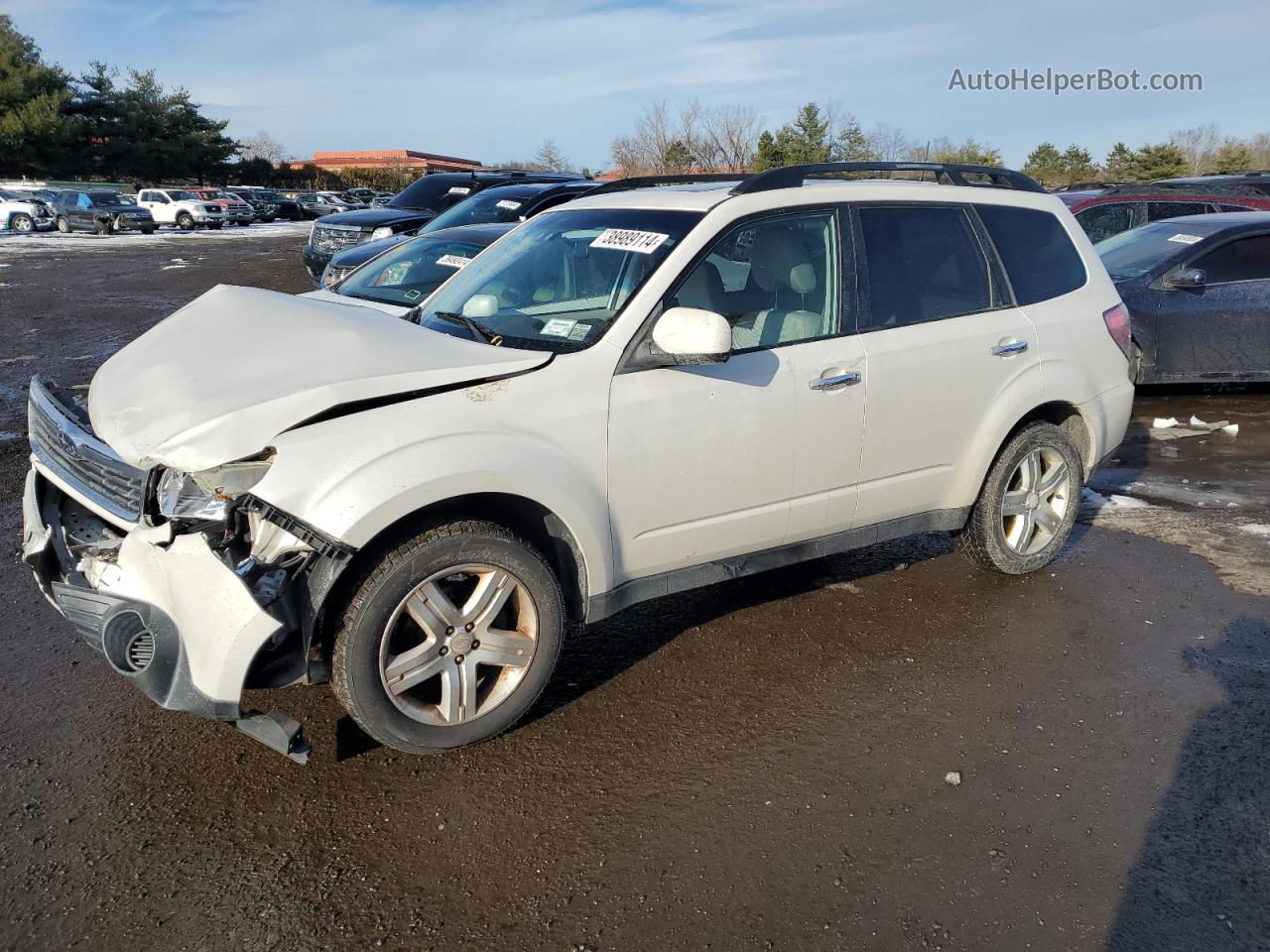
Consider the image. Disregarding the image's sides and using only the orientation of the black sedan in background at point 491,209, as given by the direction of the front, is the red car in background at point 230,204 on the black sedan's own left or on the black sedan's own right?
on the black sedan's own right

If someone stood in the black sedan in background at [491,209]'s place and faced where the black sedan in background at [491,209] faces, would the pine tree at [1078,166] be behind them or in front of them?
behind

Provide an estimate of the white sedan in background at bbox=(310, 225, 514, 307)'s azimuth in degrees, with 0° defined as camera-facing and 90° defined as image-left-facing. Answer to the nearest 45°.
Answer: approximately 45°

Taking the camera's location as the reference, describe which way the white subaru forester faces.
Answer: facing the viewer and to the left of the viewer

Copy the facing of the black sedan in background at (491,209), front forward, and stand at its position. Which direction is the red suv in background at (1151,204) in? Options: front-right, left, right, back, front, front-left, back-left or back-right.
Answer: back-left

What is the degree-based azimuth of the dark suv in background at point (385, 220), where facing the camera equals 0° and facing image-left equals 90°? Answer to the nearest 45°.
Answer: approximately 45°

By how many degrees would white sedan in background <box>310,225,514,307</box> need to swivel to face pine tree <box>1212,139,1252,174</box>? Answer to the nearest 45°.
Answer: approximately 180°

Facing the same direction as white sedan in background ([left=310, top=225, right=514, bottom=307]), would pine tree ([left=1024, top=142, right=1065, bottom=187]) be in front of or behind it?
behind
